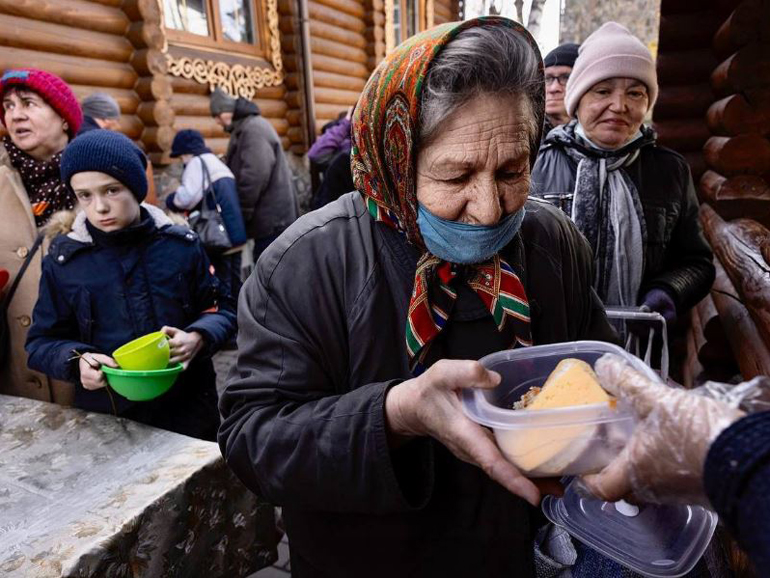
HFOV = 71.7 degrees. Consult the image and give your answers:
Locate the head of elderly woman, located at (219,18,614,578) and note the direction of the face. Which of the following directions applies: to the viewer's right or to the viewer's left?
to the viewer's right

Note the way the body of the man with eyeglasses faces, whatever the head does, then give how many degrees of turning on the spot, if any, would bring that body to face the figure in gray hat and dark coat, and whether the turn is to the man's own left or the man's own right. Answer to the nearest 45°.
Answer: approximately 90° to the man's own right

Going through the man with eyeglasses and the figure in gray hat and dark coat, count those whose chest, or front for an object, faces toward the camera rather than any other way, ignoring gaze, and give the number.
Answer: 1

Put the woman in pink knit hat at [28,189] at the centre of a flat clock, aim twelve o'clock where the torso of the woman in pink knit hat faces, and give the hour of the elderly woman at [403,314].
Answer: The elderly woman is roughly at 10 o'clock from the woman in pink knit hat.

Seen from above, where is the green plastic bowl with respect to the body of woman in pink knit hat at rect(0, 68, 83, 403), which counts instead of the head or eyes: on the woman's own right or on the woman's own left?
on the woman's own left
